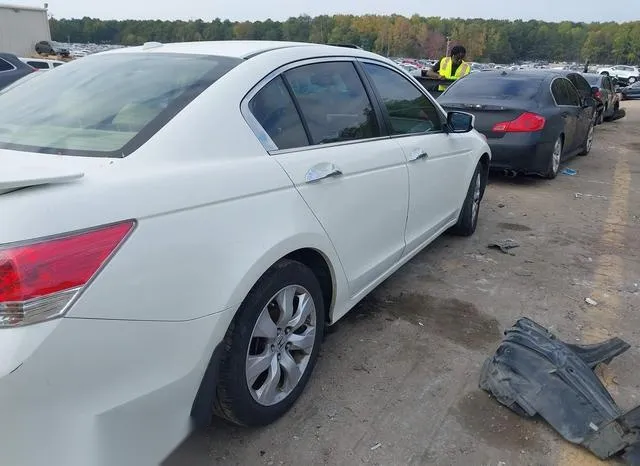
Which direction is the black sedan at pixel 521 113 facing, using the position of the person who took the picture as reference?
facing away from the viewer and to the right of the viewer

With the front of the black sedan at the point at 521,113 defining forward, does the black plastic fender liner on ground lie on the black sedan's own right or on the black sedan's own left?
on the black sedan's own right

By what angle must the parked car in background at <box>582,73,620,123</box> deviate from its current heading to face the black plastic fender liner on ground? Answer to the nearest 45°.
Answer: approximately 135° to its right

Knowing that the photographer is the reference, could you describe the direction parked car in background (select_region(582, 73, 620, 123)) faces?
facing away from the viewer and to the right of the viewer

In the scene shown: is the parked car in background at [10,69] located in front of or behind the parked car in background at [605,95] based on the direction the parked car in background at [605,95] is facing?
behind

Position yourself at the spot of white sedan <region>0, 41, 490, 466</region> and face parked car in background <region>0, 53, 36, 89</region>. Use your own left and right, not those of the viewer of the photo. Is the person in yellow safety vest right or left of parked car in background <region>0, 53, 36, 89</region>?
right

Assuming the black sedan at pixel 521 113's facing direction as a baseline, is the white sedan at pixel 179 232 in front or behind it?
behind

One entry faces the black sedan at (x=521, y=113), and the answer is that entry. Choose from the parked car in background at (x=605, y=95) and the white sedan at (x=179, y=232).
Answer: the white sedan

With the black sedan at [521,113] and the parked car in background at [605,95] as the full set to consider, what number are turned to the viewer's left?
0

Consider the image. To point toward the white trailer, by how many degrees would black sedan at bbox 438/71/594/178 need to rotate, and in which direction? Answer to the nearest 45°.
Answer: approximately 90° to its left

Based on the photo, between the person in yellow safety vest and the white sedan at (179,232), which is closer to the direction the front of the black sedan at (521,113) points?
the person in yellow safety vest

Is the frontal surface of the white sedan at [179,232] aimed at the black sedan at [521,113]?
yes

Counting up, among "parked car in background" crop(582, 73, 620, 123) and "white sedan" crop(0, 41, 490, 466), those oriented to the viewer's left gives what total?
0

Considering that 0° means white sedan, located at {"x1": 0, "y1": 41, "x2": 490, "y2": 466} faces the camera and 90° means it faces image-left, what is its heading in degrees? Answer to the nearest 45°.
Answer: approximately 225°
